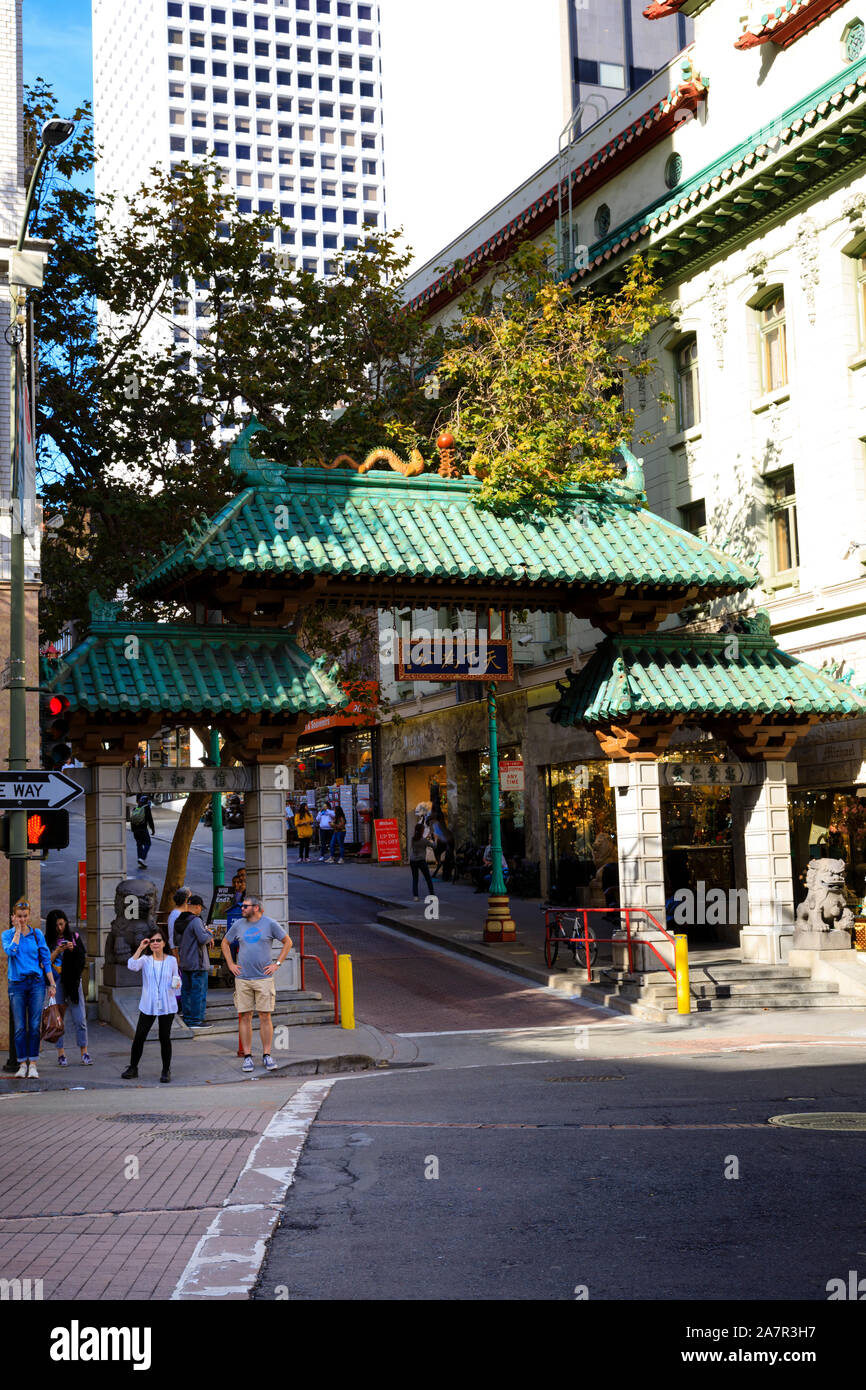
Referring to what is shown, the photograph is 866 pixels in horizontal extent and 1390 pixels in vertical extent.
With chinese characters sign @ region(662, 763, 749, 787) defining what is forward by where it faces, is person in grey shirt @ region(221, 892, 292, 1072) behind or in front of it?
in front

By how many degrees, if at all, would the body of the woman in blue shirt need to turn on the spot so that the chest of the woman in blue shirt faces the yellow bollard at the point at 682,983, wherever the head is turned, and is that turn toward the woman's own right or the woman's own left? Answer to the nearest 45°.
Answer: approximately 90° to the woman's own left

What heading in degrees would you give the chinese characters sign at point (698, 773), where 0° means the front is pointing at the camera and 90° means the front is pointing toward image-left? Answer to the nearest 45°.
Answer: approximately 0°

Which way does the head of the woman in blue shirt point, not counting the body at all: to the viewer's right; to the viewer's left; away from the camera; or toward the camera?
toward the camera

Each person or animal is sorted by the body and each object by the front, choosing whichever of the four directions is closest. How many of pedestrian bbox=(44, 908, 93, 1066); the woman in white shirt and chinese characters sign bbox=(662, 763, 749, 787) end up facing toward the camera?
3

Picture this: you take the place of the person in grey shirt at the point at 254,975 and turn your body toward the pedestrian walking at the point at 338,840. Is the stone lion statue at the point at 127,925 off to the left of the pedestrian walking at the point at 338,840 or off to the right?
left

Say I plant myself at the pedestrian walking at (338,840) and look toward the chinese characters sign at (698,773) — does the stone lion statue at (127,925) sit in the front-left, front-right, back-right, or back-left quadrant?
front-right

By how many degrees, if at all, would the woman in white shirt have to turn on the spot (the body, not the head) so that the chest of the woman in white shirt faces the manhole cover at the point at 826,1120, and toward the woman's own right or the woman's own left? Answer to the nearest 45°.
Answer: approximately 45° to the woman's own left

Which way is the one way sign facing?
toward the camera

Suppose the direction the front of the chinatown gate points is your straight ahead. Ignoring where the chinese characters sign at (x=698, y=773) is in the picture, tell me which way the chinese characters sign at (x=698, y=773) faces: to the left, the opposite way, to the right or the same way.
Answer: the same way

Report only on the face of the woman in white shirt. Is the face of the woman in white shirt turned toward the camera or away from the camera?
toward the camera

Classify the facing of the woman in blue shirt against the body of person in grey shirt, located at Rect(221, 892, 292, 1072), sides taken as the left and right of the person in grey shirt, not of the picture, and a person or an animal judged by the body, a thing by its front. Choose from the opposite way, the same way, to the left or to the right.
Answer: the same way

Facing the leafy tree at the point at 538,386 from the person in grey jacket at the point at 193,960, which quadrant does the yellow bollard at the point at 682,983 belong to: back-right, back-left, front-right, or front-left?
front-right

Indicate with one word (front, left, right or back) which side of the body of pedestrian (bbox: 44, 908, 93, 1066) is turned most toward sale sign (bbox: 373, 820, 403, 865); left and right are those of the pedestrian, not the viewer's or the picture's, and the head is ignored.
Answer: back

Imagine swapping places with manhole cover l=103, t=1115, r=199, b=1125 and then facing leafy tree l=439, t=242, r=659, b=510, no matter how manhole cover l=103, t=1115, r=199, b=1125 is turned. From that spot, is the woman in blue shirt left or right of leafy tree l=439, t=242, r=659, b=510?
left

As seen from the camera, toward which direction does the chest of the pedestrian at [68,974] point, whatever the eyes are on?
toward the camera

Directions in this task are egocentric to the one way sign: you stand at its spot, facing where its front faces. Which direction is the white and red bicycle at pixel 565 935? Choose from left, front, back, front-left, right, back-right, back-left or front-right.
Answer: back-left
